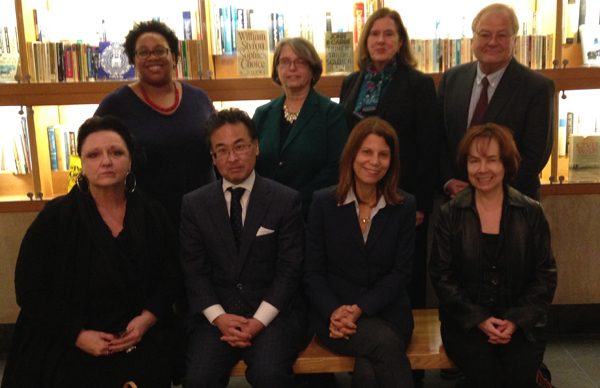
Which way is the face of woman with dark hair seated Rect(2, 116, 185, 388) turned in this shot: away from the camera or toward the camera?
toward the camera

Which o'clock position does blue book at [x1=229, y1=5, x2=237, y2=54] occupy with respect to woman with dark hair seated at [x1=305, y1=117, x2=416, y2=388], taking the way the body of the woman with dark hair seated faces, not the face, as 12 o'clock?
The blue book is roughly at 5 o'clock from the woman with dark hair seated.

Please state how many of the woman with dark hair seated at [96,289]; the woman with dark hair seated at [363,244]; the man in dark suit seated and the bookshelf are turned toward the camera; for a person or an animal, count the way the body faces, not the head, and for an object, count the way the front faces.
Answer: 4

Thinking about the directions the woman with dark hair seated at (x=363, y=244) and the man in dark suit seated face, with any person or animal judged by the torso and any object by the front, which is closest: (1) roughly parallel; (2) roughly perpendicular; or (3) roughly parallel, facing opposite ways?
roughly parallel

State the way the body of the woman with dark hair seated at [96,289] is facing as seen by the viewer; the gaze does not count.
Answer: toward the camera

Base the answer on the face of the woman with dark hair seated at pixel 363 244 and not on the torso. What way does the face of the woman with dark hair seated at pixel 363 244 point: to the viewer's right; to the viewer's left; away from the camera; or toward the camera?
toward the camera

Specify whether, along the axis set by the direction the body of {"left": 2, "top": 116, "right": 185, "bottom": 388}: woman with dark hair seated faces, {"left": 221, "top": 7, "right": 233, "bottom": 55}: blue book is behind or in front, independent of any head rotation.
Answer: behind

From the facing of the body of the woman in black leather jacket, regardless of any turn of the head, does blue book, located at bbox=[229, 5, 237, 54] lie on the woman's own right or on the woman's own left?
on the woman's own right

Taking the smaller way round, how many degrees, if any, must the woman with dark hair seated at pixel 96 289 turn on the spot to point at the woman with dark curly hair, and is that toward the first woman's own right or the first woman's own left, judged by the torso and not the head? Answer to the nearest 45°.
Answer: approximately 135° to the first woman's own left

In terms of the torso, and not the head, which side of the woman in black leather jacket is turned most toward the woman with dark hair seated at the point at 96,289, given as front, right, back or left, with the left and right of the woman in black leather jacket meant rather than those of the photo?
right

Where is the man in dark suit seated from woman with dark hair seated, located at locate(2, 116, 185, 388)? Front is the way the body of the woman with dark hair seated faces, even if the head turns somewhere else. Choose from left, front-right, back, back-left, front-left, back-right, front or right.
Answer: left

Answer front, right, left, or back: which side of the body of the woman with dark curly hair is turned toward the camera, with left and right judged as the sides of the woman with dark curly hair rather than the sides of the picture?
front

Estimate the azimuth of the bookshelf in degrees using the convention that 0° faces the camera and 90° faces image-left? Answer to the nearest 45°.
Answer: approximately 0°

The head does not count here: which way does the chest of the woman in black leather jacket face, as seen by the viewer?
toward the camera

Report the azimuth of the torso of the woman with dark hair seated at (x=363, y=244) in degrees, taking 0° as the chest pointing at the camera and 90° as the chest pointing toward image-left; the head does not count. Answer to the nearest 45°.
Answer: approximately 0°

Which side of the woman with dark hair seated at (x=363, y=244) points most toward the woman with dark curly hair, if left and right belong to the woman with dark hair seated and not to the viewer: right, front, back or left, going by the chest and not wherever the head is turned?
right
